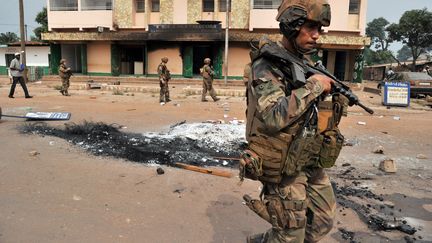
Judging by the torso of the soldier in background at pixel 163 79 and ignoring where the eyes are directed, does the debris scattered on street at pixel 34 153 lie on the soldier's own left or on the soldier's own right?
on the soldier's own right
